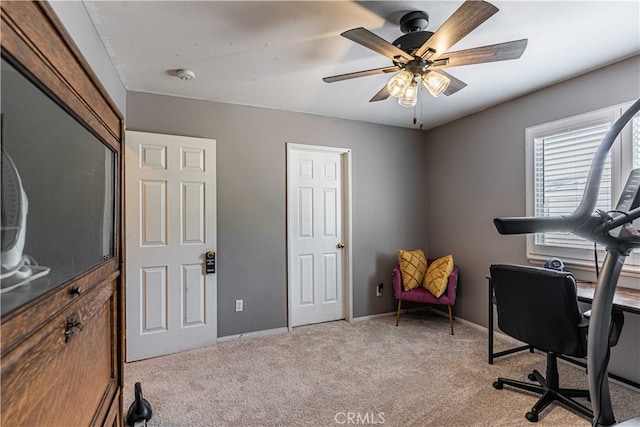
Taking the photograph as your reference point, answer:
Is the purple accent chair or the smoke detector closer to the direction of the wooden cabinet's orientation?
the purple accent chair

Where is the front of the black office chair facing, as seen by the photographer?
facing away from the viewer and to the right of the viewer

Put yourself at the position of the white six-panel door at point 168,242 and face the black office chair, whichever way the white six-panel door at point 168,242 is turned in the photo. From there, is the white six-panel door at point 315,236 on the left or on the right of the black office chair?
left

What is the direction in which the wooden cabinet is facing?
to the viewer's right

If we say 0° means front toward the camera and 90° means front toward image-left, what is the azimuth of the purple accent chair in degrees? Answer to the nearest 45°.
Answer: approximately 45°

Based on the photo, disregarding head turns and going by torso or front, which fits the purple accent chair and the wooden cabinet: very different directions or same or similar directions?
very different directions

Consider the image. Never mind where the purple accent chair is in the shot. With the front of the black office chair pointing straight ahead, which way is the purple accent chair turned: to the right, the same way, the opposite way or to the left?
the opposite way

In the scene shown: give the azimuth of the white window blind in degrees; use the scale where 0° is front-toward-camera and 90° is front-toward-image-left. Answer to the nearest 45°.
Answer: approximately 45°
